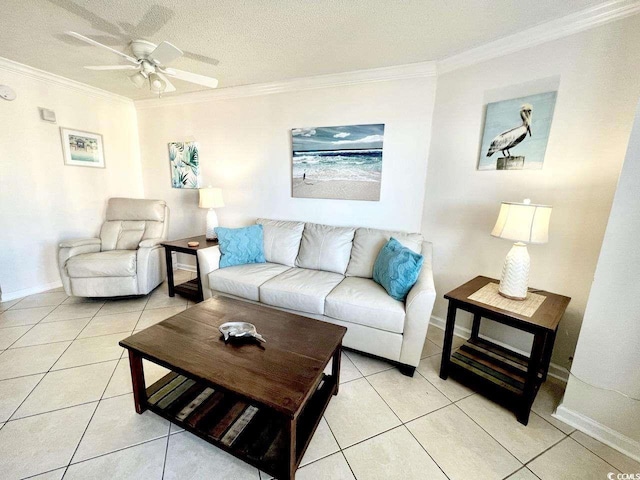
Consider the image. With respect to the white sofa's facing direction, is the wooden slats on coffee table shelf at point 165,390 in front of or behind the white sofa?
in front

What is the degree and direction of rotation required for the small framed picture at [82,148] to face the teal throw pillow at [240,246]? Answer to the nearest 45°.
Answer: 0° — it already faces it

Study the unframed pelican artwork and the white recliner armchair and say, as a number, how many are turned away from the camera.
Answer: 0

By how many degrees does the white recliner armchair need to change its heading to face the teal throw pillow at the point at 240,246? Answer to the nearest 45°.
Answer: approximately 90° to its left

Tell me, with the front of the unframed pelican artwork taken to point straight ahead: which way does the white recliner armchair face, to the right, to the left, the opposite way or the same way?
to the left

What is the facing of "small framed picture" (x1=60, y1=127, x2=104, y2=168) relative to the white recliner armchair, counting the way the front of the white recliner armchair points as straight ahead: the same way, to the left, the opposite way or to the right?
to the left

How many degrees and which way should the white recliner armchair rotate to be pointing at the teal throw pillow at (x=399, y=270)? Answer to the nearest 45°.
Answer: approximately 90° to its left

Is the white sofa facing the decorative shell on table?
yes

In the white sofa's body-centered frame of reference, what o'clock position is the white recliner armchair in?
The white recliner armchair is roughly at 2 o'clock from the white sofa.

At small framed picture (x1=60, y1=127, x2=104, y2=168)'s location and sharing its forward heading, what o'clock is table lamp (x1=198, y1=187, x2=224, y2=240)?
The table lamp is roughly at 12 o'clock from the small framed picture.

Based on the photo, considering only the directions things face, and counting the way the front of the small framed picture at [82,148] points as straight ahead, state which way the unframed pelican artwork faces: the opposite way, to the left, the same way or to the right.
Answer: the opposite way

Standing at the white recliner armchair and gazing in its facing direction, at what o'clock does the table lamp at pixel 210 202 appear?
The table lamp is roughly at 8 o'clock from the white recliner armchair.

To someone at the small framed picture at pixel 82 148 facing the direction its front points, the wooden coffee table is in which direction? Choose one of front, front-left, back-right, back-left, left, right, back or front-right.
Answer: front-right

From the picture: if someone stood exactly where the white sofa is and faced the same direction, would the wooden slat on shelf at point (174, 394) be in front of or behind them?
in front
